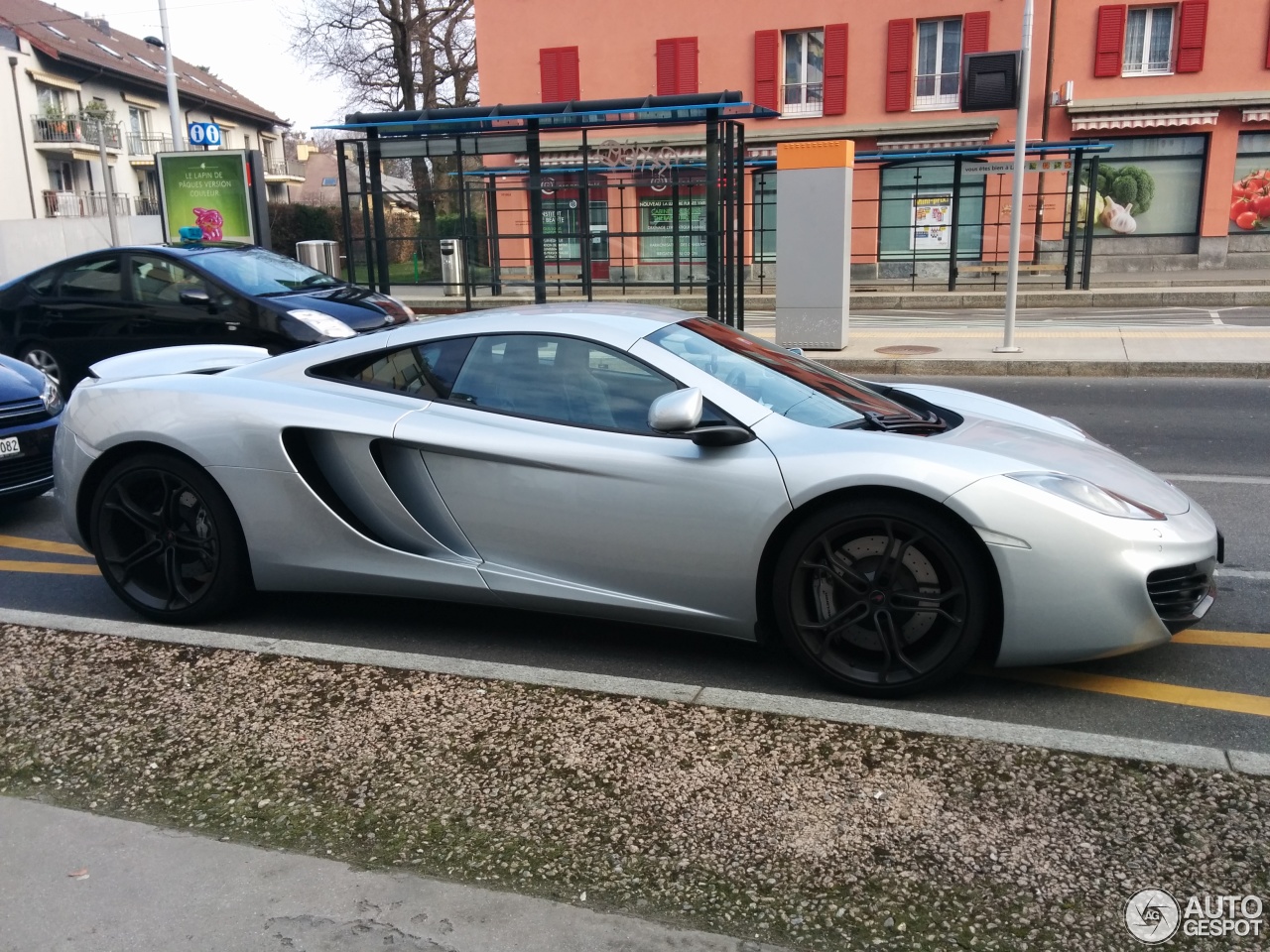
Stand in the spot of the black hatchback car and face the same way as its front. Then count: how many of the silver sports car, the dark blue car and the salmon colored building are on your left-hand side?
1

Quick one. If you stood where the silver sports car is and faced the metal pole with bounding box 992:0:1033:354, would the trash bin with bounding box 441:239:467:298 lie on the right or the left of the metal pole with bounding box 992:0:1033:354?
left

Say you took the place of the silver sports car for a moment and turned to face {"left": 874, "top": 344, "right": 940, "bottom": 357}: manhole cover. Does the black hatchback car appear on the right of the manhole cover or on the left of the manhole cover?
left

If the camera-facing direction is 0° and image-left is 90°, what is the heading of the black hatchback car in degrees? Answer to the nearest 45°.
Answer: approximately 315°

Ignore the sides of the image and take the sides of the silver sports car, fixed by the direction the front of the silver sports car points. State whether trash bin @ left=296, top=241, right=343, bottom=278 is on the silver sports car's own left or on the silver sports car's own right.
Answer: on the silver sports car's own left

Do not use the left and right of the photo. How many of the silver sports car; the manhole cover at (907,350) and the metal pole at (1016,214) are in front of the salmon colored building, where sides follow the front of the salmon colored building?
3

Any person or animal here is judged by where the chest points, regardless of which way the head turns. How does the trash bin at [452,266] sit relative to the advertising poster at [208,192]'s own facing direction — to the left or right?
on its left

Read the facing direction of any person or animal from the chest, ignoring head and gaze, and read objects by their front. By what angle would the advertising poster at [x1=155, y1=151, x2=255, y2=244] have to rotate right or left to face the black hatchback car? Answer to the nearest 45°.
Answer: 0° — it already faces it

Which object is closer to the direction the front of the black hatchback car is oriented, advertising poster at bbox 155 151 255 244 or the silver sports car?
the silver sports car

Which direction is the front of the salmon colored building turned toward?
toward the camera

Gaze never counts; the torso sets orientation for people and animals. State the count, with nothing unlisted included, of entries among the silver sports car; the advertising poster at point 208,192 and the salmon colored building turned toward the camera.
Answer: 2

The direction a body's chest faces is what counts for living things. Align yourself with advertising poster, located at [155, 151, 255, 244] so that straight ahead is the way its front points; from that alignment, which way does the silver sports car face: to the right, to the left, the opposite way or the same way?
to the left

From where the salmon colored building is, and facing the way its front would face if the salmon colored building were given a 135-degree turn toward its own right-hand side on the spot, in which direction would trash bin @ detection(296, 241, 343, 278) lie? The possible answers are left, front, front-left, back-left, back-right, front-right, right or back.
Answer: left

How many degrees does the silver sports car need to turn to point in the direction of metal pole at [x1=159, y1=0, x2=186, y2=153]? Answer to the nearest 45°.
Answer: approximately 135° to its left

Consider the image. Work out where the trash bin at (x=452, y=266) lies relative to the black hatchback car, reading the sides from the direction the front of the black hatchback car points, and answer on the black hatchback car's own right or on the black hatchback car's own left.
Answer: on the black hatchback car's own left

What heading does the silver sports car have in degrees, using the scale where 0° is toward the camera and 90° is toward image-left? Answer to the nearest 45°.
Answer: approximately 270°

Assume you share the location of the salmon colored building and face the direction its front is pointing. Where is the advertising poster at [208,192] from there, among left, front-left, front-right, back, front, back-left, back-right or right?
front-right
